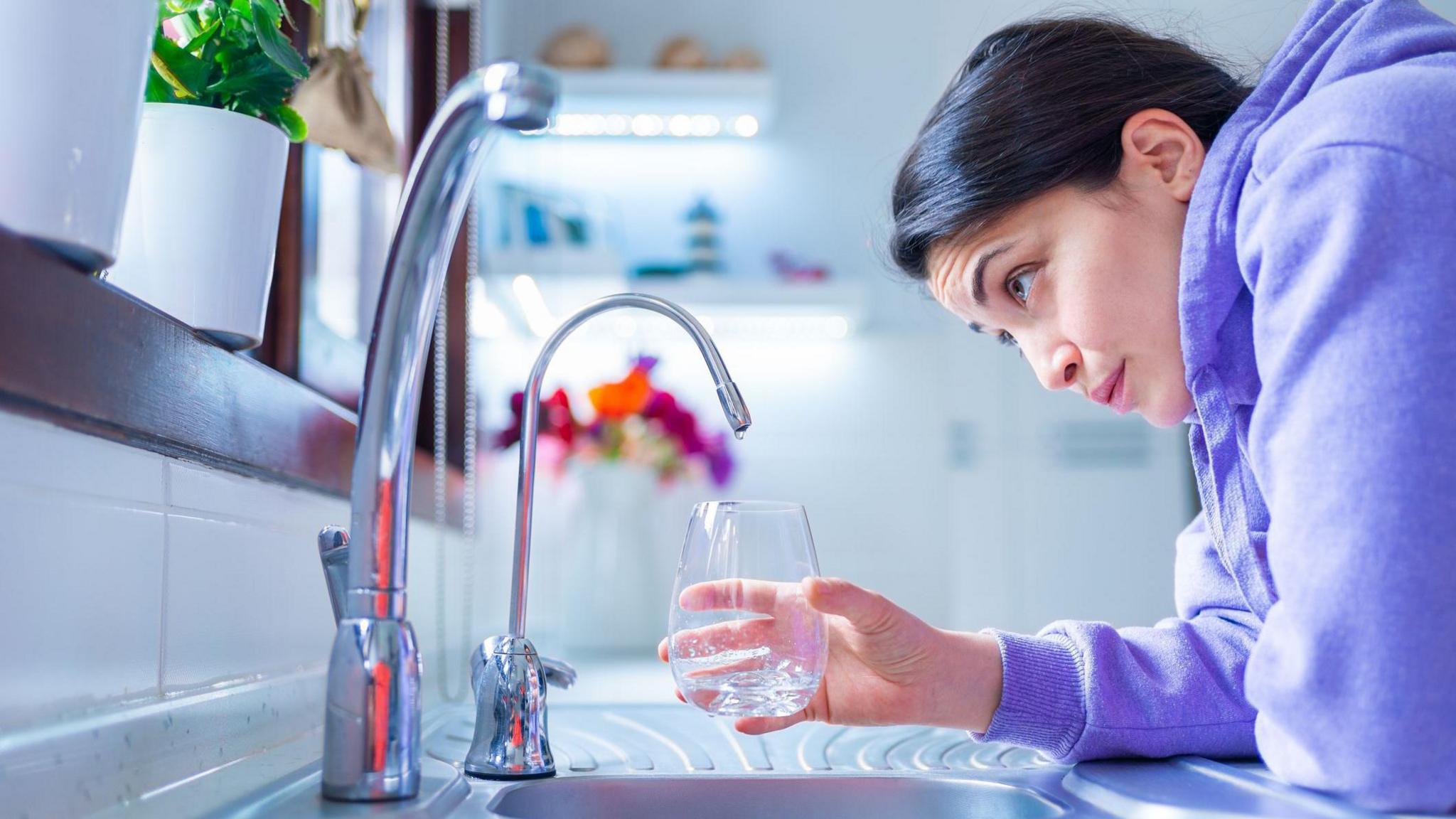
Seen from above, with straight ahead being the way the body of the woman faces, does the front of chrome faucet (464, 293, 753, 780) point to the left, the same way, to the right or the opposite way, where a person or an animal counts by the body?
the opposite way

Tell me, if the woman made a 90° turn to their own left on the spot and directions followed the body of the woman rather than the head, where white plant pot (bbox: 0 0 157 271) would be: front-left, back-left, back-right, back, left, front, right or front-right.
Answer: front-right

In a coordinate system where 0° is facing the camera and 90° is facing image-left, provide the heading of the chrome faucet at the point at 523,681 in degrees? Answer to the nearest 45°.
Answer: approximately 270°

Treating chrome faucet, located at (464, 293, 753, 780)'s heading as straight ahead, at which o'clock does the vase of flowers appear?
The vase of flowers is roughly at 9 o'clock from the chrome faucet.

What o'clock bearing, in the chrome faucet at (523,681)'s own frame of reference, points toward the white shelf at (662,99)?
The white shelf is roughly at 9 o'clock from the chrome faucet.

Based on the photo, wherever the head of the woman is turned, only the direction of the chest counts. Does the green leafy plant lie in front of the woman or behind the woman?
in front

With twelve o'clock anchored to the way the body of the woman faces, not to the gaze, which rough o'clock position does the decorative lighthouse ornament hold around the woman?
The decorative lighthouse ornament is roughly at 2 o'clock from the woman.

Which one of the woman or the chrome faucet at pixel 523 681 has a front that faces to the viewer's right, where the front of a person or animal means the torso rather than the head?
the chrome faucet

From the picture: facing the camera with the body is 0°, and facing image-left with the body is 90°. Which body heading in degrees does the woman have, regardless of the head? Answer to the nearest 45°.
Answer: approximately 90°

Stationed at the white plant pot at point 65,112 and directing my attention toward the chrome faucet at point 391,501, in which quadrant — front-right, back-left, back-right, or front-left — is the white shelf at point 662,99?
front-left

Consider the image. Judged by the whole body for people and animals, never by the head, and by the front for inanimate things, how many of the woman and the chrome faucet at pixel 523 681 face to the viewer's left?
1

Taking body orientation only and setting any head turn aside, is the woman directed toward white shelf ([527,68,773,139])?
no

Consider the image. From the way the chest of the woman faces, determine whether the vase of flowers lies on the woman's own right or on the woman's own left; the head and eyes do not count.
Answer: on the woman's own right

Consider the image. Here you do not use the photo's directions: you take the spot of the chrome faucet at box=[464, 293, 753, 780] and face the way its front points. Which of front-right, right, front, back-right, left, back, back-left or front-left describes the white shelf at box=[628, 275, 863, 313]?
left

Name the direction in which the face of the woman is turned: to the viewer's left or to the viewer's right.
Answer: to the viewer's left
